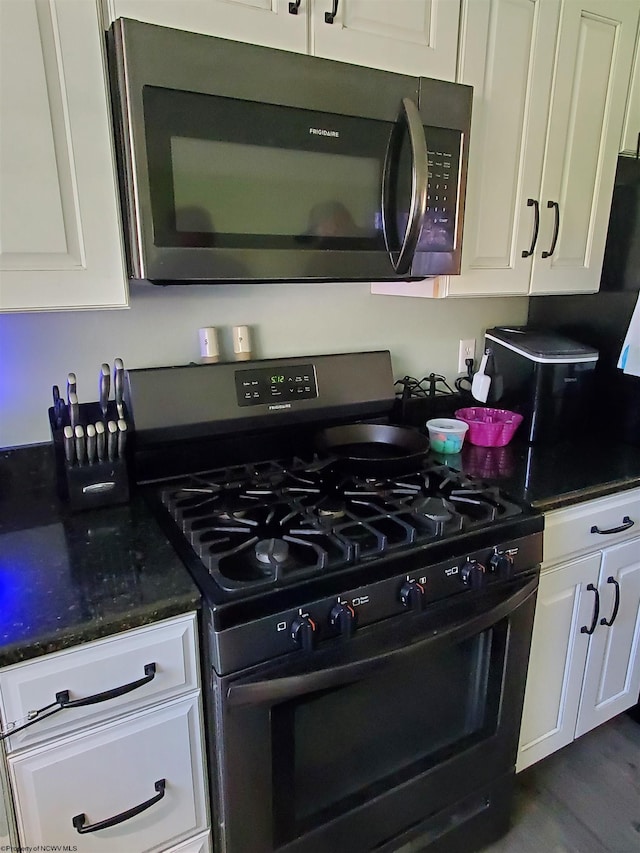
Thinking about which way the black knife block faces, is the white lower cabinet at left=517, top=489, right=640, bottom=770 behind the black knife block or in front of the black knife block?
in front

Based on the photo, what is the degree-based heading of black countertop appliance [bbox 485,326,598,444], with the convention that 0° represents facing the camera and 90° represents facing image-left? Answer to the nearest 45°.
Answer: approximately 315°

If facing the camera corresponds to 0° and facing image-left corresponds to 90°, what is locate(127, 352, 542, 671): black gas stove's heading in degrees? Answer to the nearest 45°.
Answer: approximately 315°

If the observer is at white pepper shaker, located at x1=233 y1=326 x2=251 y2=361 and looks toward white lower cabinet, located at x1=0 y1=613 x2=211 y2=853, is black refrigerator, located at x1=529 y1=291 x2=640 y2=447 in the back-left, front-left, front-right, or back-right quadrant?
back-left

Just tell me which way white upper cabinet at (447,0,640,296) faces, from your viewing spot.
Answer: facing the viewer and to the right of the viewer

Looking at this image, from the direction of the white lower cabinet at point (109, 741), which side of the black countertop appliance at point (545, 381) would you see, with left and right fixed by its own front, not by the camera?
right

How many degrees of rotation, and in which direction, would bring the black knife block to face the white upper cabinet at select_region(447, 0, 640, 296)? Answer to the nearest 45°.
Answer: approximately 45° to its left

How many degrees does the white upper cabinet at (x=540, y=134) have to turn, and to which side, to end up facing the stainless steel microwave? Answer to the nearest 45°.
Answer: approximately 90° to its right
